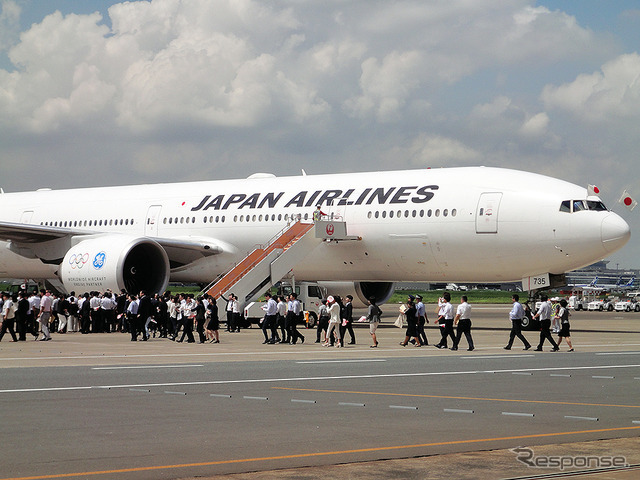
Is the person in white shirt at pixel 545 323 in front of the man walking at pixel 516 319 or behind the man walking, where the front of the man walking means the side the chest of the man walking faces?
behind

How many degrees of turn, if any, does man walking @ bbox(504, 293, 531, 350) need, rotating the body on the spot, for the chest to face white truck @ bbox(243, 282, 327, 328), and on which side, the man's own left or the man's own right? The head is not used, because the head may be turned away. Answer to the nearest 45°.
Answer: approximately 45° to the man's own right

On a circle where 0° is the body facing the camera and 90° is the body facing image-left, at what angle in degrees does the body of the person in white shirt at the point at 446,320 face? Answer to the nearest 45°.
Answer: approximately 90°

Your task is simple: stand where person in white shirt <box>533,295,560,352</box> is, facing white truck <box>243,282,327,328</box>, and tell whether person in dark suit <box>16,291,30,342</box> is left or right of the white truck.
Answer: left

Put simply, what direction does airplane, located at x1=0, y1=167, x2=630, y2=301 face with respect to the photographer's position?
facing the viewer and to the right of the viewer

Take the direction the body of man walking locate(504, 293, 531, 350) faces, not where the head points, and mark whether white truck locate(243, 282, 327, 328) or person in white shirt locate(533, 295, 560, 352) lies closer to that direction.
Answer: the white truck

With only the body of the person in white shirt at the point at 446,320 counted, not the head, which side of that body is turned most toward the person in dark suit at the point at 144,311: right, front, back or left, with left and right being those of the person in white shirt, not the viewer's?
front

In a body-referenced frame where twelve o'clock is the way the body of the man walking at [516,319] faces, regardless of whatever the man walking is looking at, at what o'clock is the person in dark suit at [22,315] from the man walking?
The person in dark suit is roughly at 12 o'clock from the man walking.

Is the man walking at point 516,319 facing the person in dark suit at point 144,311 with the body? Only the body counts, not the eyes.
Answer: yes

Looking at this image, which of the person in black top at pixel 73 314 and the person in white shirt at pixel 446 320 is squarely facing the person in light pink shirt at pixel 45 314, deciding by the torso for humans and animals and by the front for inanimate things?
the person in white shirt at pixel 446 320
